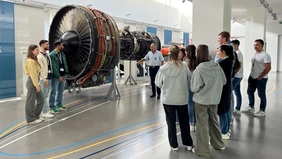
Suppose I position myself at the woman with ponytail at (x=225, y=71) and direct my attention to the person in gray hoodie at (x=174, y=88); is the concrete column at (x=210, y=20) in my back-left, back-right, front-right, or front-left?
back-right

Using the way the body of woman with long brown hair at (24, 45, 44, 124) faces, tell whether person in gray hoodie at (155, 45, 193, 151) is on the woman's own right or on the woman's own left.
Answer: on the woman's own right

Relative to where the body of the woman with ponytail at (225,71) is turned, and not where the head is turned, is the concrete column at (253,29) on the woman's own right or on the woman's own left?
on the woman's own right

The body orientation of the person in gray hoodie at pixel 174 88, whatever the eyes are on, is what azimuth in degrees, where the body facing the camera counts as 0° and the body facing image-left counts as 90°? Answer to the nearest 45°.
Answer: approximately 180°

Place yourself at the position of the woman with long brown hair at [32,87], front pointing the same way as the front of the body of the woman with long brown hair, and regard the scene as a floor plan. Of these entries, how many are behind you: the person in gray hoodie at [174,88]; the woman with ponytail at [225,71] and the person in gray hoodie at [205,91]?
0

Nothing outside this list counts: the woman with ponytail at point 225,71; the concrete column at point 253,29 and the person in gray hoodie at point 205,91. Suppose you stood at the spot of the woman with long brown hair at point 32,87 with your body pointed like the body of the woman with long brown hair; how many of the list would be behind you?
0

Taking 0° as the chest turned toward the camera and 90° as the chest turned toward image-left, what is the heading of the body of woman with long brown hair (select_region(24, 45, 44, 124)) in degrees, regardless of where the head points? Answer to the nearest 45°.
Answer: approximately 270°

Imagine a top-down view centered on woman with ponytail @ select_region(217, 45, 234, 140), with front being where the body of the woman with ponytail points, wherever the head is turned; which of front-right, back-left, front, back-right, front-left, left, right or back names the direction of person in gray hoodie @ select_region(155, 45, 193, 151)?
front-left

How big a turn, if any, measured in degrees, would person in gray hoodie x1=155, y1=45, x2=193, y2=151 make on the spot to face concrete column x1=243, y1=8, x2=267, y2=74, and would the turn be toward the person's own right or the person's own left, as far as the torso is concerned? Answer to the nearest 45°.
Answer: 0° — they already face it

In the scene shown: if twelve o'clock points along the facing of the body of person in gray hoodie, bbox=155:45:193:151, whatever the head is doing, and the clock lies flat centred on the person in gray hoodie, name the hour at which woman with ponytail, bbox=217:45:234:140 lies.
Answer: The woman with ponytail is roughly at 2 o'clock from the person in gray hoodie.
